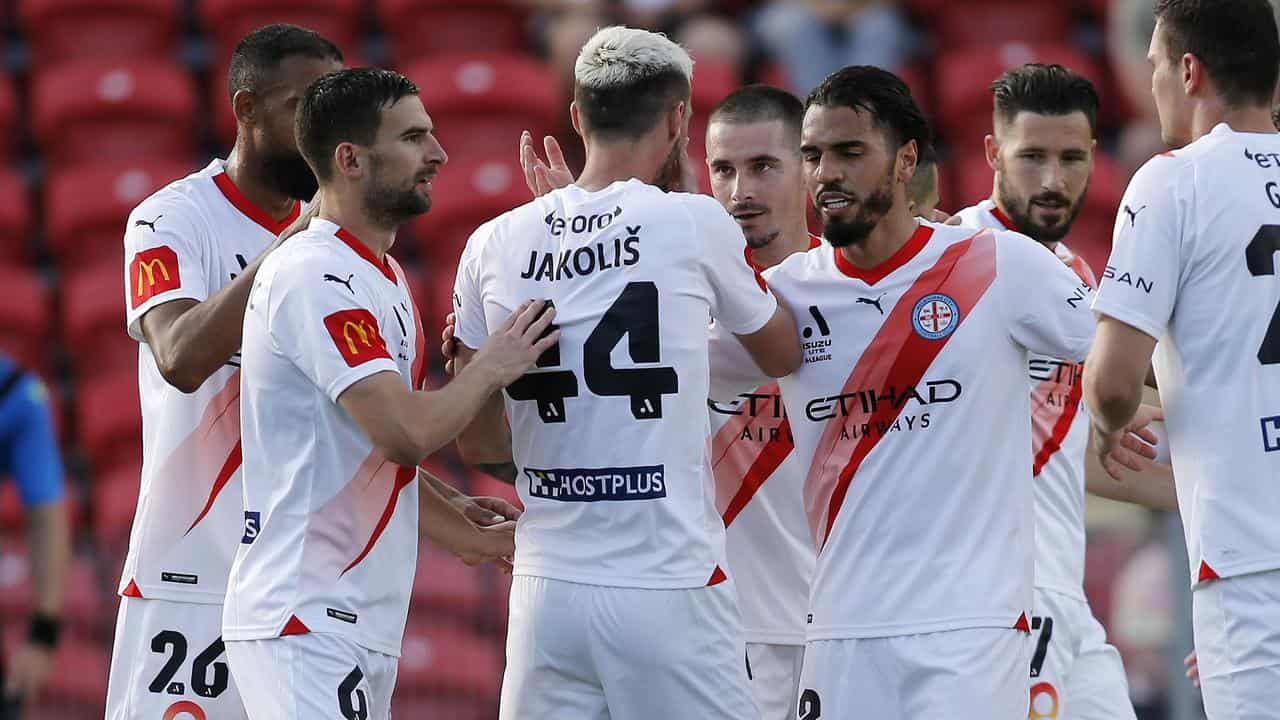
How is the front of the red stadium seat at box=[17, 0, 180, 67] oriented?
toward the camera

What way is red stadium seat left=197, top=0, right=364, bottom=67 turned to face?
toward the camera

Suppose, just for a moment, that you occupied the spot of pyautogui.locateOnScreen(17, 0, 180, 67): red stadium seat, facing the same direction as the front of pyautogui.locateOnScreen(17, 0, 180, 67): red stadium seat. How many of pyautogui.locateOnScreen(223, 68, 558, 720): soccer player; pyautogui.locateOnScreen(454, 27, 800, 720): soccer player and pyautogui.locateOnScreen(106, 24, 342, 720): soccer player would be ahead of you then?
3

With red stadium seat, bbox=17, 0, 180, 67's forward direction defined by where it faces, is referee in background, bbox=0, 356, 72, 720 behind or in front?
in front

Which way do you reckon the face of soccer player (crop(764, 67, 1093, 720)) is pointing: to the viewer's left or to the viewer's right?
to the viewer's left

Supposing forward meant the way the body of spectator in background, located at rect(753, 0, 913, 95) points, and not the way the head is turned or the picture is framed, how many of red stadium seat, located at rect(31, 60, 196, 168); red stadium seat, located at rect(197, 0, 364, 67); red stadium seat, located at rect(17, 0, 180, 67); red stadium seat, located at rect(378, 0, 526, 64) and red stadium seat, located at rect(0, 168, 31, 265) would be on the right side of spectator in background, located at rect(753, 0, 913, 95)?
5

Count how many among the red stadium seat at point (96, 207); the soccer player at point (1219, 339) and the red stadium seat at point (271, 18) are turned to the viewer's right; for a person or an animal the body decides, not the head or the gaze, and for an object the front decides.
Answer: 0

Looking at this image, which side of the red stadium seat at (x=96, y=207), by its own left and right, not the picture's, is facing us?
front

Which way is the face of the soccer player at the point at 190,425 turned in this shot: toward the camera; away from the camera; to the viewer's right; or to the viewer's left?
to the viewer's right

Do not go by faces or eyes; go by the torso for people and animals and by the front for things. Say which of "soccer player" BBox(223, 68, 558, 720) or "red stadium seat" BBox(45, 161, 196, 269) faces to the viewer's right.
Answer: the soccer player
